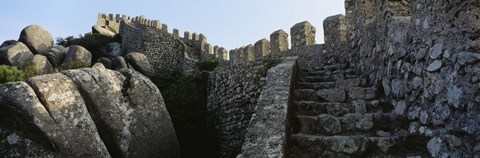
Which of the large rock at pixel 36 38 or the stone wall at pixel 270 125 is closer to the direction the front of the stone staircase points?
the stone wall

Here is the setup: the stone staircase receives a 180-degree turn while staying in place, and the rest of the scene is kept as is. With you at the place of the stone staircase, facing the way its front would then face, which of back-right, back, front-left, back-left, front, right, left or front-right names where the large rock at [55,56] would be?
front-left

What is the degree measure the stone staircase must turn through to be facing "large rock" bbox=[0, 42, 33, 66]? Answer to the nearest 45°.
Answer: approximately 135° to its right

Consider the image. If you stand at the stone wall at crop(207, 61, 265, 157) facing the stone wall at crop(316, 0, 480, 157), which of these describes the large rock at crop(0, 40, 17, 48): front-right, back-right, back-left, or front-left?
back-right

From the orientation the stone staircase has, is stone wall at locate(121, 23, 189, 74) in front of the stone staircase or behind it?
behind

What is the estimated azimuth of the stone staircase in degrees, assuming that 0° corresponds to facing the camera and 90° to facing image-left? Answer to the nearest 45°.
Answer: approximately 0°

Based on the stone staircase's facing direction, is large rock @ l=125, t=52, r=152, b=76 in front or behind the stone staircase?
behind
